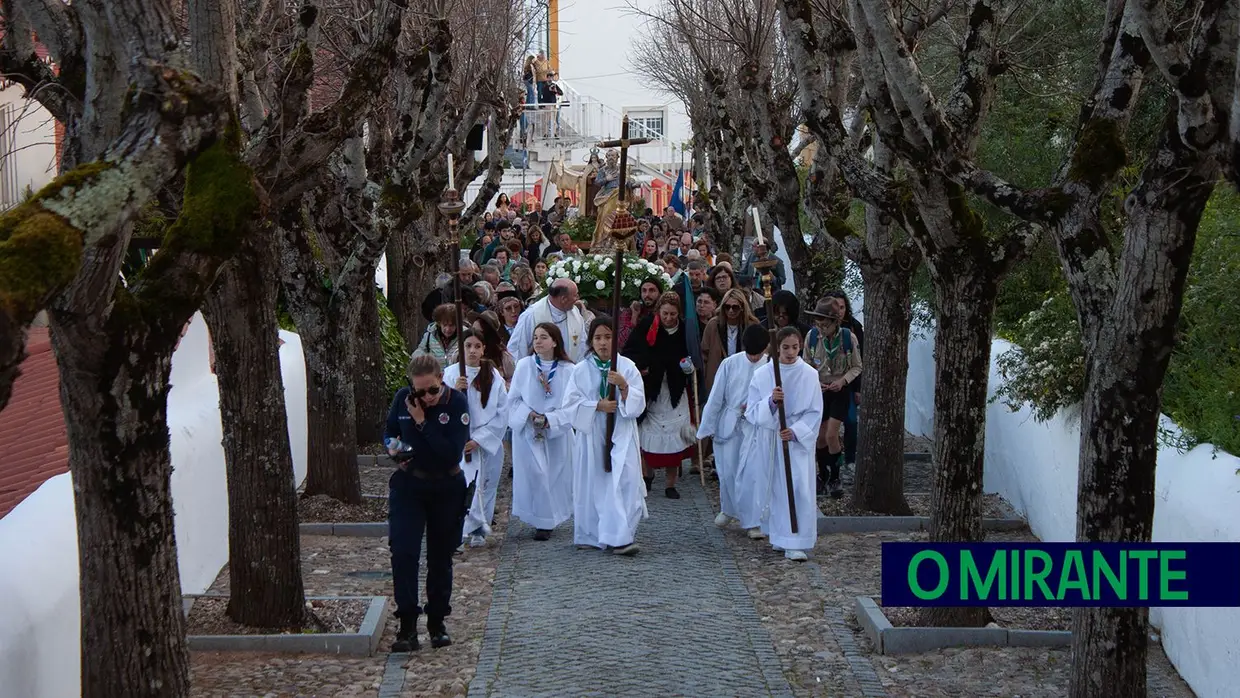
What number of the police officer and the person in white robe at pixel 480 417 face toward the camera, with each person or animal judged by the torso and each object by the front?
2

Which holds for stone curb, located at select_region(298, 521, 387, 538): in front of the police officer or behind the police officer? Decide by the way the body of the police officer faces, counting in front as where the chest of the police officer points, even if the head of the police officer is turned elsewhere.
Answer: behind

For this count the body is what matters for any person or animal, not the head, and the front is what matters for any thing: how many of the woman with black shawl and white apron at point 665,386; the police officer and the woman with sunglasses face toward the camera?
3

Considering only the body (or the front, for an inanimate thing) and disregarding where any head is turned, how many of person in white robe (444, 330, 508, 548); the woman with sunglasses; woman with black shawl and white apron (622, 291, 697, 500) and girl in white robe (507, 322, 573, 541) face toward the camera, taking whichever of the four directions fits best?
4

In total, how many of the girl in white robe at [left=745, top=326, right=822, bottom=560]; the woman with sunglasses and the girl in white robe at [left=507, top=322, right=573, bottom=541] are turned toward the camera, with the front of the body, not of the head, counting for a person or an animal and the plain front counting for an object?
3

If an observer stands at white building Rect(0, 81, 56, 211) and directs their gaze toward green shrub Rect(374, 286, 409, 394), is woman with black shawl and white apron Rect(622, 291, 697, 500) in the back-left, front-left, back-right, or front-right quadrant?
front-right

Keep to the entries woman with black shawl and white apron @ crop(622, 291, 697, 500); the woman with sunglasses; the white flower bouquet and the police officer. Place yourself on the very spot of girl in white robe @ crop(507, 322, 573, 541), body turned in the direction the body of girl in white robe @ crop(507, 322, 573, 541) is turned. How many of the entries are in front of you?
1

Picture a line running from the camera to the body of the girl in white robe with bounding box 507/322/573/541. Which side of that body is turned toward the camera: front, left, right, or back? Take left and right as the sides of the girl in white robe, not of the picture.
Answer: front

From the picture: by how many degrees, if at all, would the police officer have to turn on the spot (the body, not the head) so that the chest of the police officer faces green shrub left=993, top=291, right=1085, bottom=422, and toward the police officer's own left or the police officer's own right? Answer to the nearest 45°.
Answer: approximately 135° to the police officer's own left

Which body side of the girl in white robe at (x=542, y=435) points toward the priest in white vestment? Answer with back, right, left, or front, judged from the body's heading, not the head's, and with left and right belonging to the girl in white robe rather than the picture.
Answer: back

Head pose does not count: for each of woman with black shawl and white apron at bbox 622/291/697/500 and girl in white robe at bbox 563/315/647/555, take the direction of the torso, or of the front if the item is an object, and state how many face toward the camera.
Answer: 2

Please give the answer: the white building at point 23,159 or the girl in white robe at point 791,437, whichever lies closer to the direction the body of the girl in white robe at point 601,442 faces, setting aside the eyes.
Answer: the girl in white robe

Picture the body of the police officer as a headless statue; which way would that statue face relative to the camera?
toward the camera
